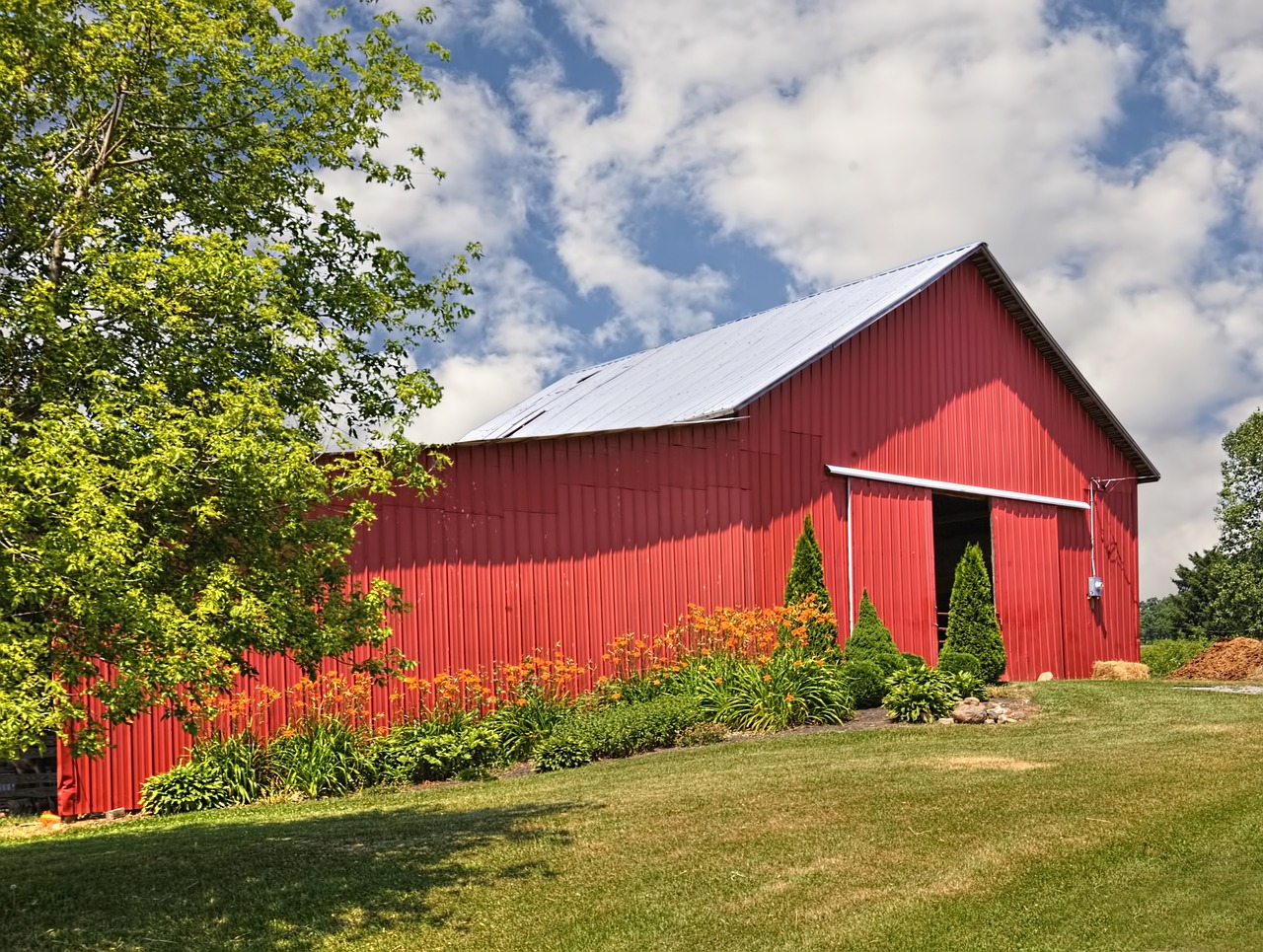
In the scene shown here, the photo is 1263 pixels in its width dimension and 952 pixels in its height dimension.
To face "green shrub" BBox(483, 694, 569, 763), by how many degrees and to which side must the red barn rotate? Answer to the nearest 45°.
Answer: approximately 90° to its right

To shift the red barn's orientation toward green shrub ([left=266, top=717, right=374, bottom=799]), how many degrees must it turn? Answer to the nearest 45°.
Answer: approximately 90° to its right

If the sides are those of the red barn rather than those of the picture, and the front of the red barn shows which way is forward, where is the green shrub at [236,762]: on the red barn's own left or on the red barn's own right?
on the red barn's own right

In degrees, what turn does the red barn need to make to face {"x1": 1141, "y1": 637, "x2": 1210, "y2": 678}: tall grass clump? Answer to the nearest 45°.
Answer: approximately 90° to its left

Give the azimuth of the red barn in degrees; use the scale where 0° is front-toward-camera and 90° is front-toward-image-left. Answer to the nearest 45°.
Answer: approximately 315°

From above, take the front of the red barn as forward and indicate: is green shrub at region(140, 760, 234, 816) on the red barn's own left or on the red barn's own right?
on the red barn's own right
